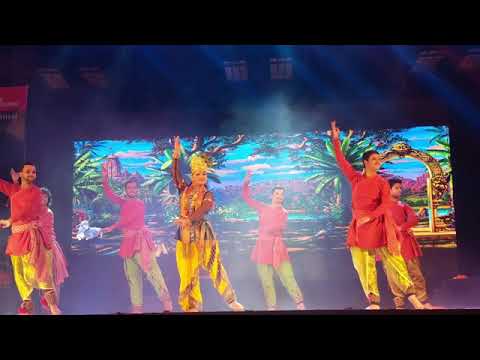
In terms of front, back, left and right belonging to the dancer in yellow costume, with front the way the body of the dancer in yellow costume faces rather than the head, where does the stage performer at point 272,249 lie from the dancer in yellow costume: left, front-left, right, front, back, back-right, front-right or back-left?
left

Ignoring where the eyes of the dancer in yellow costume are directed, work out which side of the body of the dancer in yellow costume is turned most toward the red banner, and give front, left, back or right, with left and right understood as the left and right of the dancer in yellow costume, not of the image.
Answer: right

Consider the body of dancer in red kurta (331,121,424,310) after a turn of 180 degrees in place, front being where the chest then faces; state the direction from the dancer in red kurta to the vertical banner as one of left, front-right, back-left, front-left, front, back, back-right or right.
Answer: left

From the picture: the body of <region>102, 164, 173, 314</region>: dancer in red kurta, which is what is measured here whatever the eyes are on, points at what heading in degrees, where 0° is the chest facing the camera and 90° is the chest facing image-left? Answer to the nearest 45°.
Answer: approximately 0°

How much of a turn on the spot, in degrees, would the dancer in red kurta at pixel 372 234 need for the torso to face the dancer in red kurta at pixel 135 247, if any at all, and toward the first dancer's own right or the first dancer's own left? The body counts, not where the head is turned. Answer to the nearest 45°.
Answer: approximately 90° to the first dancer's own right

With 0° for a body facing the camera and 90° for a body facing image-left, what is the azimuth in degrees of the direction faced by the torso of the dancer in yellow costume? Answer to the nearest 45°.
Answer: approximately 0°

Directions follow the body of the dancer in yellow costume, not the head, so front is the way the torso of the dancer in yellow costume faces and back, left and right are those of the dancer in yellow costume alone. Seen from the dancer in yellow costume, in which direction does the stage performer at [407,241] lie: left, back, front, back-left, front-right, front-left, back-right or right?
left

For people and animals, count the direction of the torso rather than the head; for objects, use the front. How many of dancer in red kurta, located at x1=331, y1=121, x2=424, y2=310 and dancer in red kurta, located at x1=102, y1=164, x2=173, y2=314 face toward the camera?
2

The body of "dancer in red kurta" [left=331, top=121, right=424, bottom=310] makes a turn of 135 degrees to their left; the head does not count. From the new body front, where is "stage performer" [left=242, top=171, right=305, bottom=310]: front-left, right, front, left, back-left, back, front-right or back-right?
back-left

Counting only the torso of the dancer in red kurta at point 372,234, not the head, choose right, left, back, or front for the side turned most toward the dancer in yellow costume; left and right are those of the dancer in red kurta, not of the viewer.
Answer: right
